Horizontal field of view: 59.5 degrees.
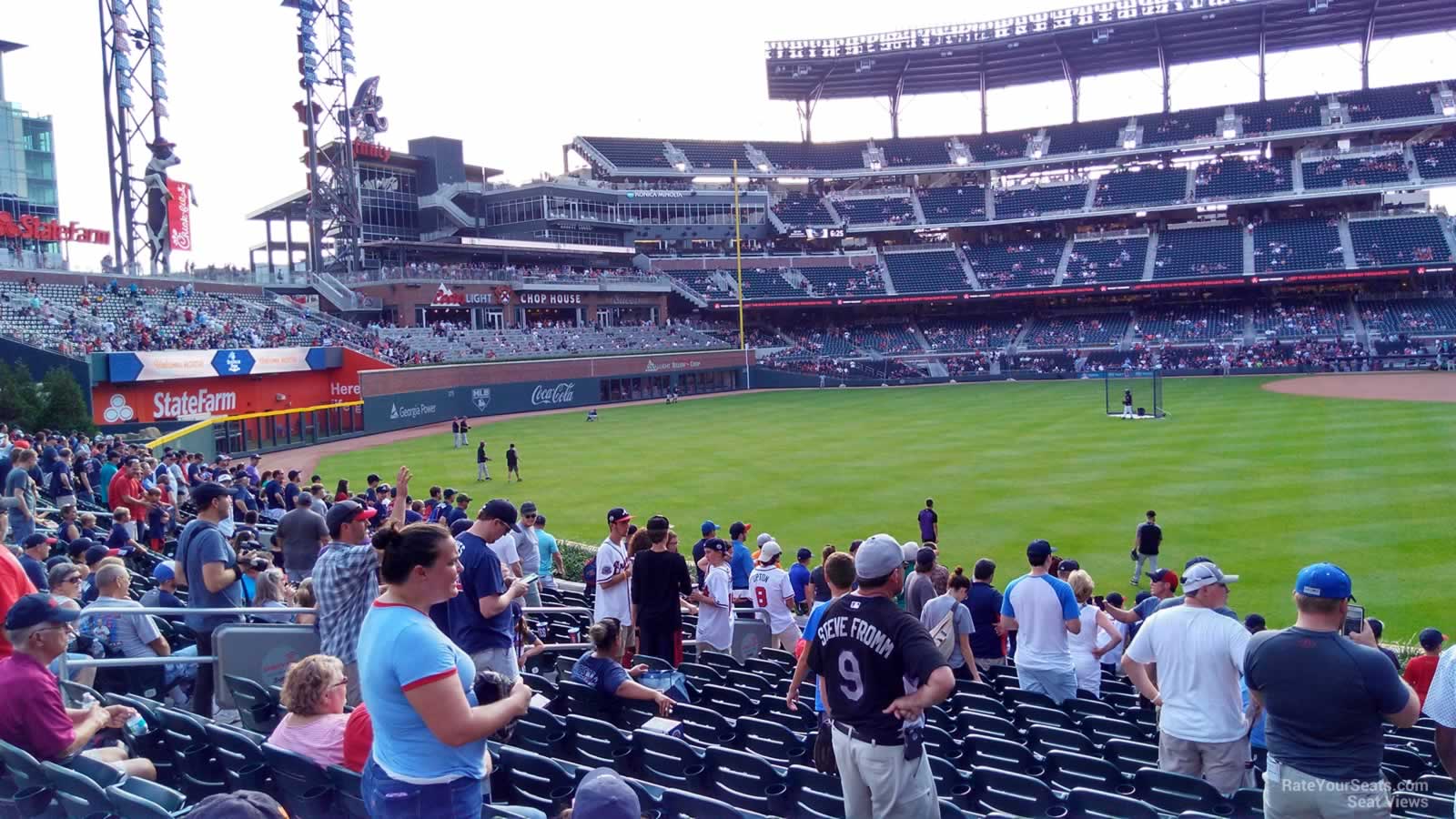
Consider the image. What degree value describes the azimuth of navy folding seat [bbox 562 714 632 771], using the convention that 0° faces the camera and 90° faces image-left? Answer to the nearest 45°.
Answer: approximately 225°

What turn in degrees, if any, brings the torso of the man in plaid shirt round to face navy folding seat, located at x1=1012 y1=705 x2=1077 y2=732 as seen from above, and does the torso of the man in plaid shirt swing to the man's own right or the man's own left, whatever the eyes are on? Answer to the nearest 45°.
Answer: approximately 45° to the man's own right

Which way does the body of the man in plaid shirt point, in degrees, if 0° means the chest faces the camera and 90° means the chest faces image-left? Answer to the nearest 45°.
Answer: approximately 225°

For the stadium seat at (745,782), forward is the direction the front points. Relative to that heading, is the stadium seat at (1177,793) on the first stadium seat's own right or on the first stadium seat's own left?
on the first stadium seat's own right

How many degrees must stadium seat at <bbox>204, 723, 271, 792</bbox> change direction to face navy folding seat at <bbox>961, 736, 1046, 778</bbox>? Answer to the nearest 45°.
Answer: approximately 45° to its right

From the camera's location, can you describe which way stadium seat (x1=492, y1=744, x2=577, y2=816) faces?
facing away from the viewer and to the right of the viewer

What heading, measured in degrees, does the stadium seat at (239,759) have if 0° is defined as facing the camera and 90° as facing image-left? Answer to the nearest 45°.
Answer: approximately 225°

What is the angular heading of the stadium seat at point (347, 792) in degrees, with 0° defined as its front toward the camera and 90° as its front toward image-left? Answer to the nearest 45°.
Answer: approximately 225°

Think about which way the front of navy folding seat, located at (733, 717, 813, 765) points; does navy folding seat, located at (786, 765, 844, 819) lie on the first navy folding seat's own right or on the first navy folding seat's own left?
on the first navy folding seat's own right

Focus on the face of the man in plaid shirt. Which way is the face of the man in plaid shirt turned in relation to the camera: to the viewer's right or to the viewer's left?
to the viewer's right

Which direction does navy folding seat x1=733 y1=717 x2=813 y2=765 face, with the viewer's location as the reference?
facing away from the viewer and to the right of the viewer
